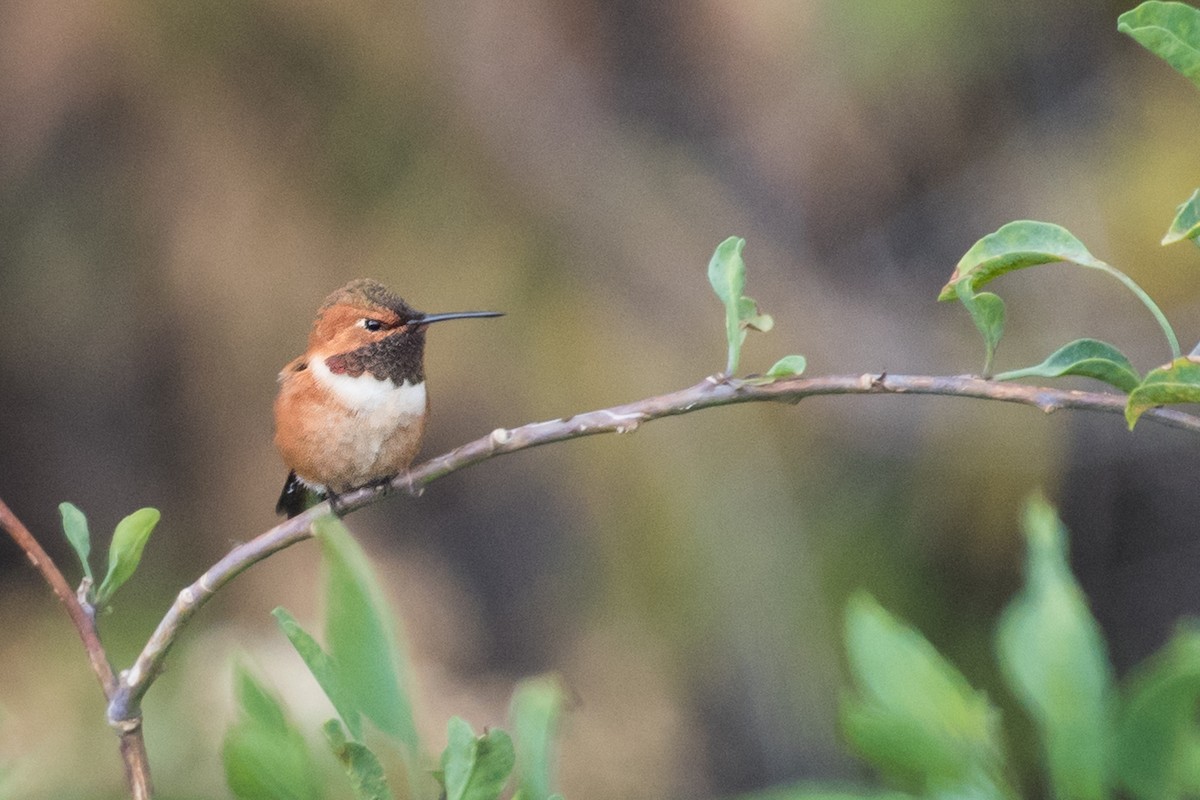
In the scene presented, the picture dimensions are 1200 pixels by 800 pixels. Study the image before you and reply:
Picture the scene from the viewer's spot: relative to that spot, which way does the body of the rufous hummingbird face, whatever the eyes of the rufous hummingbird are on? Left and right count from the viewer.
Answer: facing the viewer and to the right of the viewer
